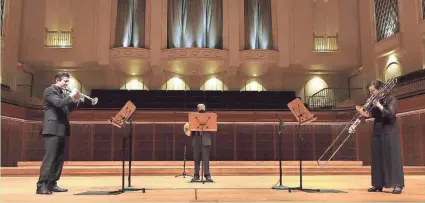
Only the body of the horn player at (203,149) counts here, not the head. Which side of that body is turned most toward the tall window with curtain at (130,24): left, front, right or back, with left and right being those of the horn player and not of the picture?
back

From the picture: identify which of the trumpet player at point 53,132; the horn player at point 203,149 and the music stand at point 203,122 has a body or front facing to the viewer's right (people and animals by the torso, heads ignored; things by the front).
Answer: the trumpet player

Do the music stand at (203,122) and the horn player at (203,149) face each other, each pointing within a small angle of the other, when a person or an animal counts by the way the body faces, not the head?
yes

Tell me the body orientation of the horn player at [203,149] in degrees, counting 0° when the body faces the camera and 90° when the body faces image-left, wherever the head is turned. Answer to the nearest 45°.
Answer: approximately 0°

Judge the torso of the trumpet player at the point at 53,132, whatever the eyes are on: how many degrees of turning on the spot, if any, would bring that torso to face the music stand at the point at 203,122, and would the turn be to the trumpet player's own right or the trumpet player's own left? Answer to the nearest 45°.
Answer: approximately 45° to the trumpet player's own left

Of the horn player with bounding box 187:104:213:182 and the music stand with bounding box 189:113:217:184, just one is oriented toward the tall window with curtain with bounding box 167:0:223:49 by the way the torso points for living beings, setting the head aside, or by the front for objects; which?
the music stand

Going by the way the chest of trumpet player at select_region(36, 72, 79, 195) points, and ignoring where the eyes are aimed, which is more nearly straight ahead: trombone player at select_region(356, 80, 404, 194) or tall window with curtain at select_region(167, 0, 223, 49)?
the trombone player

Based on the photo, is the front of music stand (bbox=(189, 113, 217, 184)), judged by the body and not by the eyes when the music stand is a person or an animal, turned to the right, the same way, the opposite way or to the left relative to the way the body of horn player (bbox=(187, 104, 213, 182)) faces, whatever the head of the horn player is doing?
the opposite way

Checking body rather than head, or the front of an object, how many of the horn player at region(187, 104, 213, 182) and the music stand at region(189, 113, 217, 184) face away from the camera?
1

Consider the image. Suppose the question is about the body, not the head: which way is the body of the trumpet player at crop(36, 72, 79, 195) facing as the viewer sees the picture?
to the viewer's right

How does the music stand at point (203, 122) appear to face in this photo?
away from the camera

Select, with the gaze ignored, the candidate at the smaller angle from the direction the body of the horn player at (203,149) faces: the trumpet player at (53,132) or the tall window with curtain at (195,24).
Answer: the trumpet player
